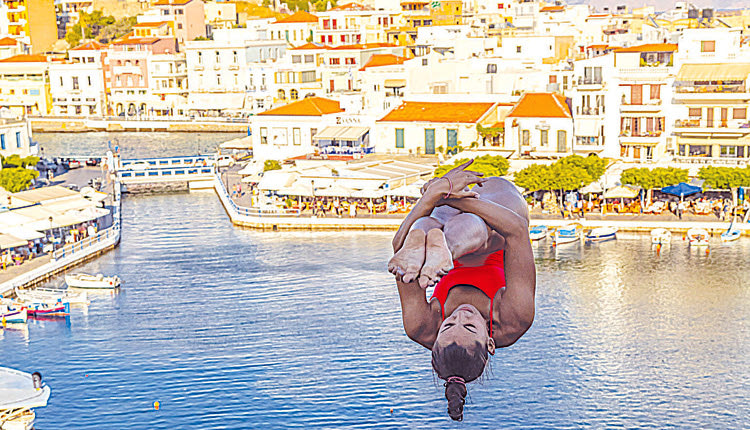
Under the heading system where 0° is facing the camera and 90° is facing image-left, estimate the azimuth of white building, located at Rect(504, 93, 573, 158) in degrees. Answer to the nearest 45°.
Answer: approximately 0°

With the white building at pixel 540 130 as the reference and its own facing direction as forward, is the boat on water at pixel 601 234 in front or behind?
in front

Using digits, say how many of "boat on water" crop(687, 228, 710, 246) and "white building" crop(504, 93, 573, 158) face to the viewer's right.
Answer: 0

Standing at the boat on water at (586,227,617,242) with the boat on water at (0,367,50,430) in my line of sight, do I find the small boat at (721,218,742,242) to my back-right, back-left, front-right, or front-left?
back-left

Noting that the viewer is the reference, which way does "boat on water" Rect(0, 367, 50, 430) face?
facing to the right of the viewer

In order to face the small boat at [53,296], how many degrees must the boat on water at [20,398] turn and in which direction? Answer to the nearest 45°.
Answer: approximately 90° to its left
